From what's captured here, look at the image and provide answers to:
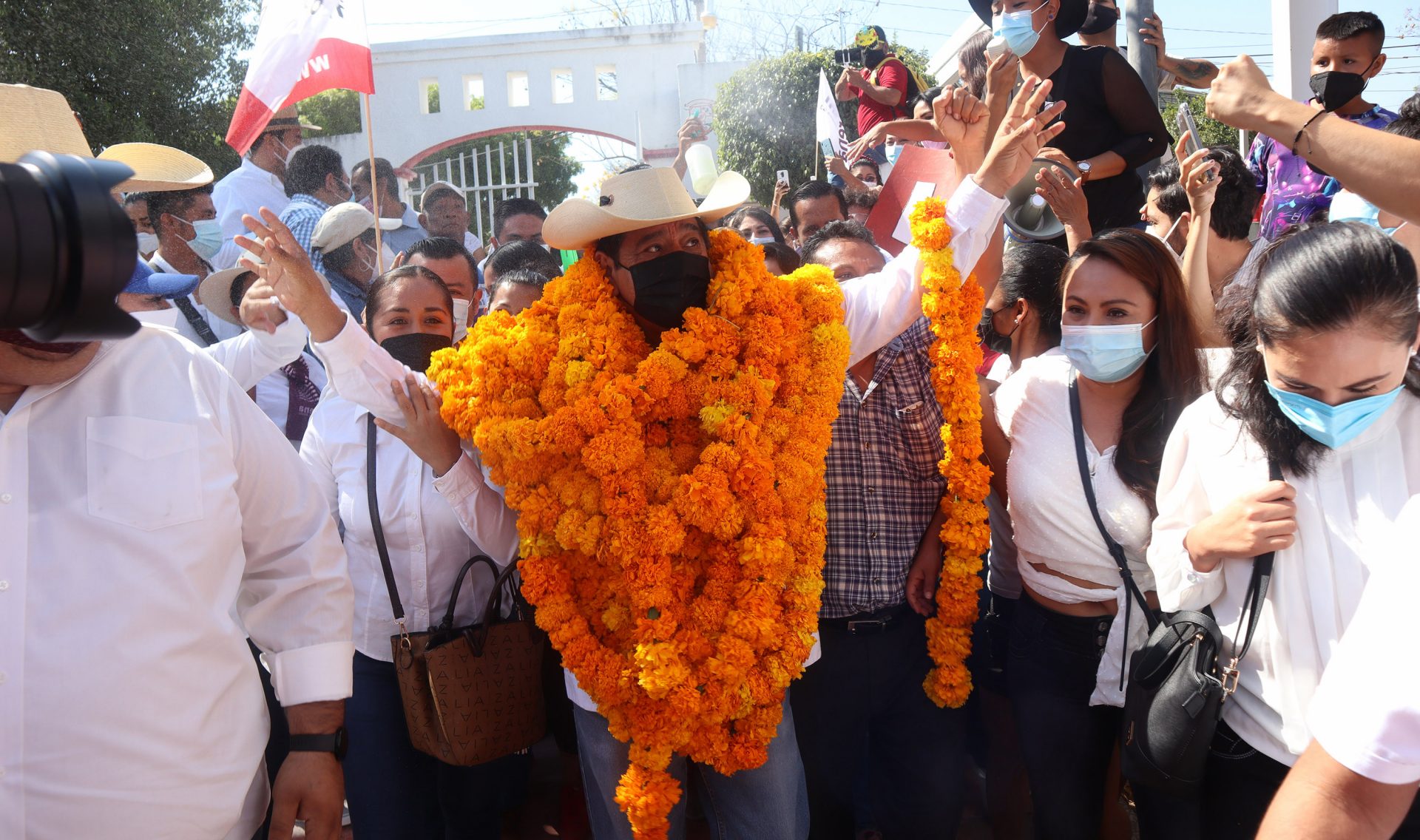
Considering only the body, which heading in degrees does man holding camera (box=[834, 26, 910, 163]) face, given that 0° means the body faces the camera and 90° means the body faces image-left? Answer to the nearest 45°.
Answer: approximately 45°

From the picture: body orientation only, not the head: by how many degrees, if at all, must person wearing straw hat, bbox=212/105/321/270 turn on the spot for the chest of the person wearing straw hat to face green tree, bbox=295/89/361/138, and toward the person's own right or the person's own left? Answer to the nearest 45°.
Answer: approximately 90° to the person's own left

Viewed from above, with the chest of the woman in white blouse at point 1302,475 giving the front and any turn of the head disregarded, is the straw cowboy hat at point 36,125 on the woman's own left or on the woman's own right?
on the woman's own right

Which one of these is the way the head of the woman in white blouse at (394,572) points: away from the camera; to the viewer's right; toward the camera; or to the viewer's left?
toward the camera

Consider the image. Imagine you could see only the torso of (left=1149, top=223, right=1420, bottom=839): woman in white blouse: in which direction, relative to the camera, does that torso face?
toward the camera

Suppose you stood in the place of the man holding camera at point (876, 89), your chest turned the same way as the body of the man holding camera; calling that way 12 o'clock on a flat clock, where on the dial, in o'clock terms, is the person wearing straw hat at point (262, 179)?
The person wearing straw hat is roughly at 1 o'clock from the man holding camera.

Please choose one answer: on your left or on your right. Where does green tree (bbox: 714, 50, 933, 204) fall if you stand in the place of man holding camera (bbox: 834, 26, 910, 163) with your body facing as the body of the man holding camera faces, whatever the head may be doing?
on your right

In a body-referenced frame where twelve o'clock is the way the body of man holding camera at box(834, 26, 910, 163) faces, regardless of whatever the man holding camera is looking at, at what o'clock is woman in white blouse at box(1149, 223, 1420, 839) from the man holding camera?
The woman in white blouse is roughly at 10 o'clock from the man holding camera.

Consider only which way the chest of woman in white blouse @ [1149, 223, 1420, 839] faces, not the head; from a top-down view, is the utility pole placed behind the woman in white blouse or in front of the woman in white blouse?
behind

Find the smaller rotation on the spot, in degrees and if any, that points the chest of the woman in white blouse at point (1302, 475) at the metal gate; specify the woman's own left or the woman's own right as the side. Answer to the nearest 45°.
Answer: approximately 135° to the woman's own right

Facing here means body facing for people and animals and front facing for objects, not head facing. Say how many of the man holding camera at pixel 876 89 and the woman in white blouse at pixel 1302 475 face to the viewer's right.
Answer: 0
